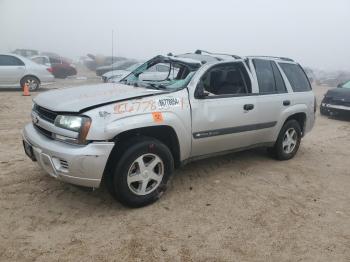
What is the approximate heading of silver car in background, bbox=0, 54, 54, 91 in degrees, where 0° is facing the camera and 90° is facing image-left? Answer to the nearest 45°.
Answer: approximately 90°

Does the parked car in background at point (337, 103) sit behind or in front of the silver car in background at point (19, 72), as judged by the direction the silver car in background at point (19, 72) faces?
behind

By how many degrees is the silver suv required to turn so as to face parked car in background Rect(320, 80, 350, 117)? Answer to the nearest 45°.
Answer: approximately 180°

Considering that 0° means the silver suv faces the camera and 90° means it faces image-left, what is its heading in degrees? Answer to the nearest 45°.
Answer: approximately 45°

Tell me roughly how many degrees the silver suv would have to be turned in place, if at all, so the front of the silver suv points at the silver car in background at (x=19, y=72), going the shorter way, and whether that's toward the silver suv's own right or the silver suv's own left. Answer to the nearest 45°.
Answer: approximately 90° to the silver suv's own right
